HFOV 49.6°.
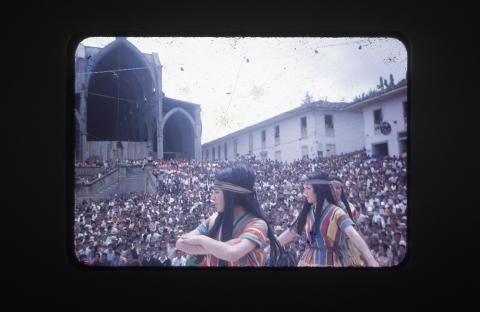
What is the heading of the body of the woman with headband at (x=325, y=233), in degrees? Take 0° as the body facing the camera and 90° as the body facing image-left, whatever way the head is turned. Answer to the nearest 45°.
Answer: approximately 45°

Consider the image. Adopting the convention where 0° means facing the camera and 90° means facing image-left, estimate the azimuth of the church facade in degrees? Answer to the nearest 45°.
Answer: approximately 0°

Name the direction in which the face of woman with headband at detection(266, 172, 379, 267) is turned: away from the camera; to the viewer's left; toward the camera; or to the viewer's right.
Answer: to the viewer's left

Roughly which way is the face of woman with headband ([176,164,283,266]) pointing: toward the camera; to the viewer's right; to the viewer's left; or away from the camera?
to the viewer's left

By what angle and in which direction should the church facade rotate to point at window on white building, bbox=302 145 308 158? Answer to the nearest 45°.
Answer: approximately 90° to its left
